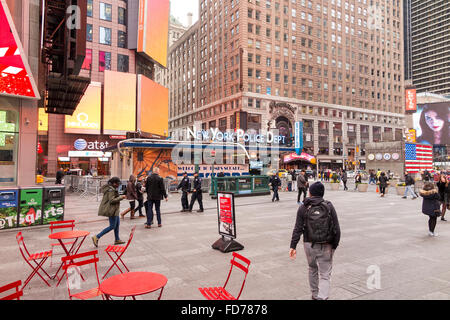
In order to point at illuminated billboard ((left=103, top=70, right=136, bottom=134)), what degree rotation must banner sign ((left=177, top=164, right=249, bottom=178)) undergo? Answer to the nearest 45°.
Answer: approximately 135° to its right

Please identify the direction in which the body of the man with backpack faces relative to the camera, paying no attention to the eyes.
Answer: away from the camera

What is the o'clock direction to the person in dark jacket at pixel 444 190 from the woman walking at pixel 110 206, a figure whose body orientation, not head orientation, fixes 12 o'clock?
The person in dark jacket is roughly at 12 o'clock from the woman walking.

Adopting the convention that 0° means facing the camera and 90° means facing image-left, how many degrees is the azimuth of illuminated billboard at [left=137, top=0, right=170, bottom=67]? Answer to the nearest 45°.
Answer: approximately 315°

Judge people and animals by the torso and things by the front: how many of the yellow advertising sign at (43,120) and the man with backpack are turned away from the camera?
1

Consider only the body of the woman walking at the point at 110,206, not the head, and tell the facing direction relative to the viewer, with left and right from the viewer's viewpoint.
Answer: facing to the right of the viewer

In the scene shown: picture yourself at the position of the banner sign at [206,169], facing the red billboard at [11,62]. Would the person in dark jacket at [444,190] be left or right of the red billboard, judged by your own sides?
left

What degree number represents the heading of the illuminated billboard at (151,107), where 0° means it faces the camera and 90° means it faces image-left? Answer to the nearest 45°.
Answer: approximately 315°

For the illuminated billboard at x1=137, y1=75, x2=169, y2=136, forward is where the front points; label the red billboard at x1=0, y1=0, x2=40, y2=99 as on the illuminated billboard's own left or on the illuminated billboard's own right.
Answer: on the illuminated billboard's own right

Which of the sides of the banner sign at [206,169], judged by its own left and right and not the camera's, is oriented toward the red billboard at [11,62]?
front
